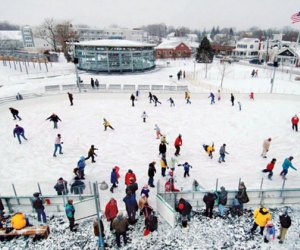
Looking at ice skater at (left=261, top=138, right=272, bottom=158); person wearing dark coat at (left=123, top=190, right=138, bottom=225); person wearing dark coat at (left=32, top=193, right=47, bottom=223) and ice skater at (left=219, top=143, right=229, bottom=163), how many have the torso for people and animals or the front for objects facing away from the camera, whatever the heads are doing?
2

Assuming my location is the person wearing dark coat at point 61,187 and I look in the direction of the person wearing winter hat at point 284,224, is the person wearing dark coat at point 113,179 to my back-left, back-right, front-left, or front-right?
front-left

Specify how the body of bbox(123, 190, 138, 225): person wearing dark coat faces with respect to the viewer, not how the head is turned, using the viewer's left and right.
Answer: facing away from the viewer

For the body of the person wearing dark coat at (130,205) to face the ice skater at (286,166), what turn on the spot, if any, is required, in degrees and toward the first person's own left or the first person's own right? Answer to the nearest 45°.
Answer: approximately 90° to the first person's own right

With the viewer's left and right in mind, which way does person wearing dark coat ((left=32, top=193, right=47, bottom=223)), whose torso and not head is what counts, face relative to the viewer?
facing away from the viewer

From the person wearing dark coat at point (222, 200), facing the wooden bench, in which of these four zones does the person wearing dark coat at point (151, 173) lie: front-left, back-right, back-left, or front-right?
front-right

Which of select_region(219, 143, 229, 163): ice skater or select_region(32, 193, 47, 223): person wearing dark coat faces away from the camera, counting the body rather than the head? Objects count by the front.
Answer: the person wearing dark coat

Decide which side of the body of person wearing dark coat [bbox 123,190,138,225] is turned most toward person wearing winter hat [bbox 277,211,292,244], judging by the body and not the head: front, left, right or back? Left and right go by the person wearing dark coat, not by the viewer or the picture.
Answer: right

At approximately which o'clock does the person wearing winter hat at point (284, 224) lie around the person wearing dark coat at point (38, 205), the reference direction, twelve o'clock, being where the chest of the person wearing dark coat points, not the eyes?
The person wearing winter hat is roughly at 4 o'clock from the person wearing dark coat.

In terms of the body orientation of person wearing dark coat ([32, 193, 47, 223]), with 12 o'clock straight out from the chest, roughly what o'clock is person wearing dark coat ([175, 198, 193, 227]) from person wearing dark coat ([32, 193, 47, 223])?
person wearing dark coat ([175, 198, 193, 227]) is roughly at 4 o'clock from person wearing dark coat ([32, 193, 47, 223]).

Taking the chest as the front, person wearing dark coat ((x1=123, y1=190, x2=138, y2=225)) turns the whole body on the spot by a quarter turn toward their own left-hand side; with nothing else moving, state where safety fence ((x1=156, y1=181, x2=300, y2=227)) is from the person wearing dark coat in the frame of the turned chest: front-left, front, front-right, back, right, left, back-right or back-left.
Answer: back

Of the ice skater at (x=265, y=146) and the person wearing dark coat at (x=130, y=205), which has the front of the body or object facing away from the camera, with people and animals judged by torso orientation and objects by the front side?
the person wearing dark coat
